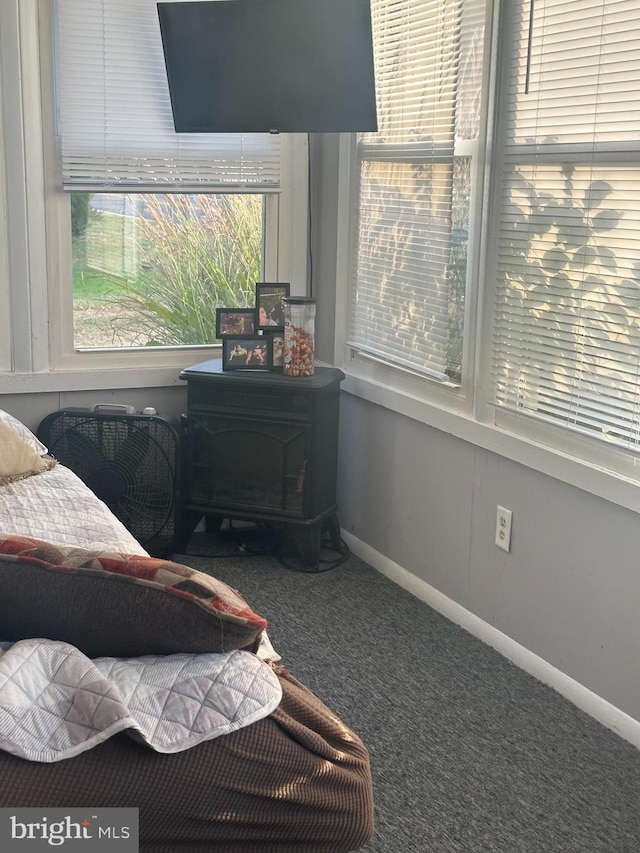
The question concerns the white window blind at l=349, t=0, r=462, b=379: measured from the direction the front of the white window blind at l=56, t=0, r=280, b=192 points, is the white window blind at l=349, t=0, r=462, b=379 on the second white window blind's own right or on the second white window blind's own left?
on the second white window blind's own left

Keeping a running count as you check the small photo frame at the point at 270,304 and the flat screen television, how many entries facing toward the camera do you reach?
2

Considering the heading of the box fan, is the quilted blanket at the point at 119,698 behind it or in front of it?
in front

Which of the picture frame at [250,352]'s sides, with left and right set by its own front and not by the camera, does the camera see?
front

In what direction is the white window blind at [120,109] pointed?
toward the camera

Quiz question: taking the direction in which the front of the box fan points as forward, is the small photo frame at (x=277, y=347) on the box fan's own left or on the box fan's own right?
on the box fan's own left

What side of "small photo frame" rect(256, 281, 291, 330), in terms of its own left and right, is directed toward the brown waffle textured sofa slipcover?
front

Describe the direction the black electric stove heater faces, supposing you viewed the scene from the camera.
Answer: facing the viewer and to the left of the viewer

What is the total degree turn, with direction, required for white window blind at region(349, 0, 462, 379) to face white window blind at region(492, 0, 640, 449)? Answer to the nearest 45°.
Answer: approximately 90° to its left

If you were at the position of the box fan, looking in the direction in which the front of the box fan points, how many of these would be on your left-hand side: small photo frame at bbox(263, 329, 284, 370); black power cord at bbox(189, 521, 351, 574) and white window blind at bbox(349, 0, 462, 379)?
3

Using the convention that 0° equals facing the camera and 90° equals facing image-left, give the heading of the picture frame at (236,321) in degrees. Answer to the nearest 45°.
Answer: approximately 0°

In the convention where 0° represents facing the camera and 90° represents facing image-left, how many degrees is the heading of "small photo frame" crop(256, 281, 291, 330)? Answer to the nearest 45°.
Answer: approximately 0°

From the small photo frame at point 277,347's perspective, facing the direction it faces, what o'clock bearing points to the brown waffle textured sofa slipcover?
The brown waffle textured sofa slipcover is roughly at 12 o'clock from the small photo frame.
